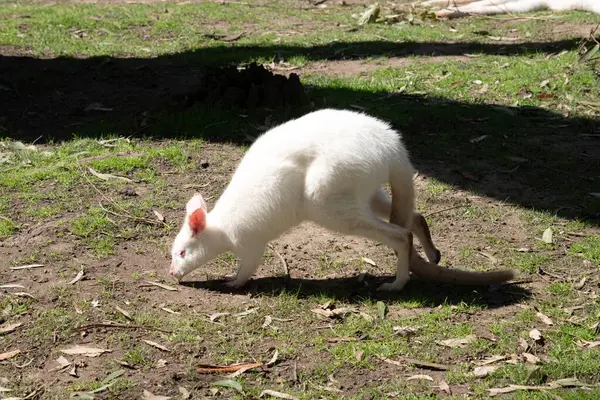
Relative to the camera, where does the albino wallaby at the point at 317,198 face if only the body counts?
to the viewer's left

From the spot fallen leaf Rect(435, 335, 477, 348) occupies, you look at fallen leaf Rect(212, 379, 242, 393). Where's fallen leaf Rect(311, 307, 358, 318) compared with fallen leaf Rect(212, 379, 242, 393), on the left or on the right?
right
